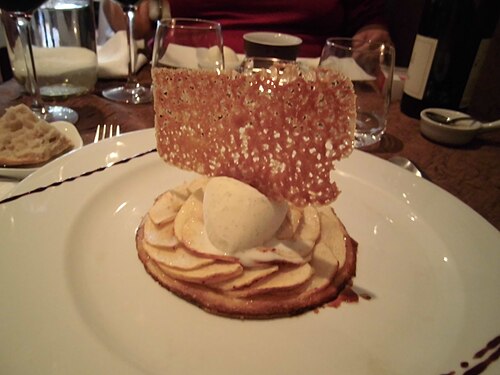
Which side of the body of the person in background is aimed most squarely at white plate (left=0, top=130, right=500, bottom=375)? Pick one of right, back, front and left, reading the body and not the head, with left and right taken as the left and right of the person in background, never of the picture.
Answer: front

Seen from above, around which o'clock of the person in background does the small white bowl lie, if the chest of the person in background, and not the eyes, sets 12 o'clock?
The small white bowl is roughly at 11 o'clock from the person in background.

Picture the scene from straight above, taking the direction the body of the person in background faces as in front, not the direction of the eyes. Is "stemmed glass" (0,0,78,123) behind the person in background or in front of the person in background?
in front

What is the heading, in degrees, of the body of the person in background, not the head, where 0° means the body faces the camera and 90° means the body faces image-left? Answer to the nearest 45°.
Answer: approximately 0°

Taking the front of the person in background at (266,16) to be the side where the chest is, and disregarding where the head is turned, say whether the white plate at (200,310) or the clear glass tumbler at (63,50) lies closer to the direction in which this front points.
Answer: the white plate

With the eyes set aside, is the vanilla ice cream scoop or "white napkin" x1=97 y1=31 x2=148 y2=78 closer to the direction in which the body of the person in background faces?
the vanilla ice cream scoop

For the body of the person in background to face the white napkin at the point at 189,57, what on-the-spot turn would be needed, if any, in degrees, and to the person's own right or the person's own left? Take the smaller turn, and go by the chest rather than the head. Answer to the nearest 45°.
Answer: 0° — they already face it

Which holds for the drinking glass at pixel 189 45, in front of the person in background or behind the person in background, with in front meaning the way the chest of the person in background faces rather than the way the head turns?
in front

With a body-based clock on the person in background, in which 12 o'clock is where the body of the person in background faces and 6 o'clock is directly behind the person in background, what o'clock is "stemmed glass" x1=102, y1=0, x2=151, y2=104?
The stemmed glass is roughly at 1 o'clock from the person in background.
